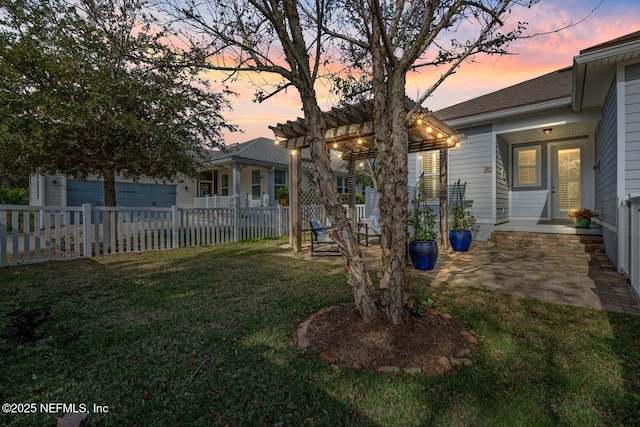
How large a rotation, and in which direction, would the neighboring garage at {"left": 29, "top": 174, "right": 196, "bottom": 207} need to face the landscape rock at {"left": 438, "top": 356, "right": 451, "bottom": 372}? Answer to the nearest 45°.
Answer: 0° — it already faces it

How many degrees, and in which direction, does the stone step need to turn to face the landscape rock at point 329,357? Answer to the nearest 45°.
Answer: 0° — it already faces it

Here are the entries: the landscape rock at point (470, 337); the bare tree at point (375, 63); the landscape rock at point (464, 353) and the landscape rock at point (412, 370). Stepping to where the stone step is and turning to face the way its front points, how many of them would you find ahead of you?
4

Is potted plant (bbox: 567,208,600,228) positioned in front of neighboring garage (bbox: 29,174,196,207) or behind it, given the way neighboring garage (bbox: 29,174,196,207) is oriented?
in front

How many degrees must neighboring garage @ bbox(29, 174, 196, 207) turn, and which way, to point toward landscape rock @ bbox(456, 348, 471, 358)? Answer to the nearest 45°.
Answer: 0° — it already faces it

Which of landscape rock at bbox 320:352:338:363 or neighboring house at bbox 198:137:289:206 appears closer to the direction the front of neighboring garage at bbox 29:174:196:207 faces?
the landscape rock

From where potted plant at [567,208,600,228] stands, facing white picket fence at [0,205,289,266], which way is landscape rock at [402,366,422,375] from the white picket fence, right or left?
left

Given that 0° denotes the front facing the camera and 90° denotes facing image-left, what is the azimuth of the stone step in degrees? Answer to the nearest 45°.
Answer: approximately 0°

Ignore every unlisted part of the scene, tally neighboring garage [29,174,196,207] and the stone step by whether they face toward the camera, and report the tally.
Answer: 2

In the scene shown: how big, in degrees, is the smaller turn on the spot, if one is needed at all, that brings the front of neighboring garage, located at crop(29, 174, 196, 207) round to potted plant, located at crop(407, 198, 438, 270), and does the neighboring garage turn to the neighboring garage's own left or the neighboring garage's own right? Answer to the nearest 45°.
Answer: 0° — it already faces it

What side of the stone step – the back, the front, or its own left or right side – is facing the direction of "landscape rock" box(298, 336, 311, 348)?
front

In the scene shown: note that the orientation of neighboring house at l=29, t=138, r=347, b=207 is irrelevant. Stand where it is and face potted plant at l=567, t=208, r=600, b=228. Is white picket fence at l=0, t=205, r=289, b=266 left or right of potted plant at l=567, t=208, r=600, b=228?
right

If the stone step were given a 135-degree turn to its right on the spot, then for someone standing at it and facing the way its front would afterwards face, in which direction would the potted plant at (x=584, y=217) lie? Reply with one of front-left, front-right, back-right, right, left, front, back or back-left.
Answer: right

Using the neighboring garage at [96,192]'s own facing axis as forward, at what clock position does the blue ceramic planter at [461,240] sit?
The blue ceramic planter is roughly at 11 o'clock from the neighboring garage.
